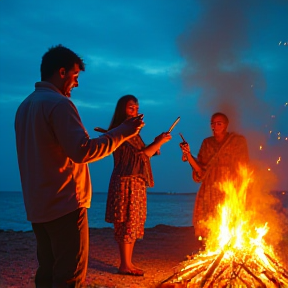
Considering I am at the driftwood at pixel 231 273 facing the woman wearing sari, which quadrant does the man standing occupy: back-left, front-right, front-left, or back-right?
back-left

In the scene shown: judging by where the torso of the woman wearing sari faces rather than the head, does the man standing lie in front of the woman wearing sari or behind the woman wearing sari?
in front

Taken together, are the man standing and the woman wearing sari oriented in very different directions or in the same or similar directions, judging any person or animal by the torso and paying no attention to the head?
very different directions

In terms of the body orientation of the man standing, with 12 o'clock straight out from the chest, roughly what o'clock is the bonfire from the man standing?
The bonfire is roughly at 12 o'clock from the man standing.

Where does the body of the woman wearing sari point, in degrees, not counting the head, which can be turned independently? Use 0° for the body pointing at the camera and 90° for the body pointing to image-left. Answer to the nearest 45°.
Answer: approximately 45°

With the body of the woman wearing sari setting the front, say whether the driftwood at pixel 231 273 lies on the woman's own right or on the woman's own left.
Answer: on the woman's own left

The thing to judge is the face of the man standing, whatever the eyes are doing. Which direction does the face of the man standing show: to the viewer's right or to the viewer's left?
to the viewer's right

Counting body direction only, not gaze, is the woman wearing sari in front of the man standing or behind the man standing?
in front

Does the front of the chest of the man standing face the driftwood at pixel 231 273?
yes

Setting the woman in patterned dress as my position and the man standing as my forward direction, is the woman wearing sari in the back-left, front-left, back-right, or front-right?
back-left

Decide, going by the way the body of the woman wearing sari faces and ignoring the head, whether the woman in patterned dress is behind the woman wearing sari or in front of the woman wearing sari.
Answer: in front

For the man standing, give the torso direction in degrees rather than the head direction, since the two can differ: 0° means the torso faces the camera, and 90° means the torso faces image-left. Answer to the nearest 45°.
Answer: approximately 225°
